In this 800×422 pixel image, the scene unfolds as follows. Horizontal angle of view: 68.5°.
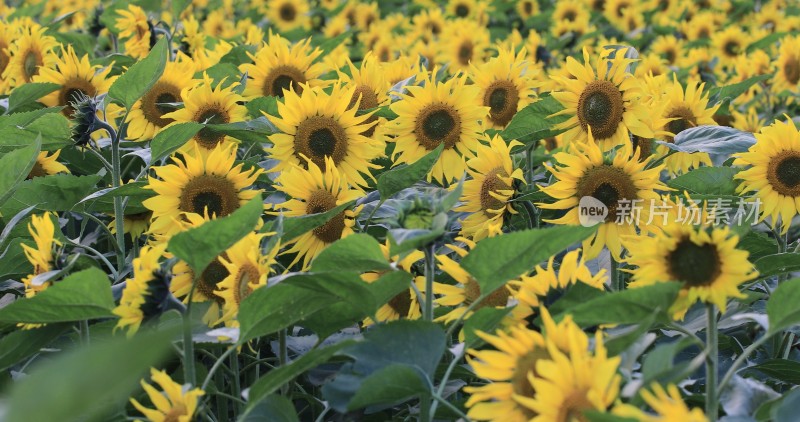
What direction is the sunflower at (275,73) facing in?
toward the camera

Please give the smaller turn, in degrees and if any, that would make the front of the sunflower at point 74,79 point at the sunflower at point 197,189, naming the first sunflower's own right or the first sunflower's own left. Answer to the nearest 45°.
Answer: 0° — it already faces it

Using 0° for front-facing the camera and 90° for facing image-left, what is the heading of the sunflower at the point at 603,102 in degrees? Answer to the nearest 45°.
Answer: approximately 45°

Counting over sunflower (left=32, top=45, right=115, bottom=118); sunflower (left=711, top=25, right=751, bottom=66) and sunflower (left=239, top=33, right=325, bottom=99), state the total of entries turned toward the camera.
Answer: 3

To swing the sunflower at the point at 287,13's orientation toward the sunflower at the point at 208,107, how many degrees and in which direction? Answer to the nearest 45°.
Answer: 0° — it already faces it

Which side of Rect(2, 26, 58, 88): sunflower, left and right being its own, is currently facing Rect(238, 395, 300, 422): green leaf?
front

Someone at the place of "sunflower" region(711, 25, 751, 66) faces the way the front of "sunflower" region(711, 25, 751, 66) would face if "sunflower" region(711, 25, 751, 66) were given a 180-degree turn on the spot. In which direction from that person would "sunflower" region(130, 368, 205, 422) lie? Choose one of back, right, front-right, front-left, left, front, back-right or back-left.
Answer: back

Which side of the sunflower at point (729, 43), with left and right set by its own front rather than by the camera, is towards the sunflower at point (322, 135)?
front

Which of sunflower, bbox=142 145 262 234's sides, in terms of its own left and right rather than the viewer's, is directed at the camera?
front

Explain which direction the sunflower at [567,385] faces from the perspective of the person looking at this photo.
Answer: facing the viewer

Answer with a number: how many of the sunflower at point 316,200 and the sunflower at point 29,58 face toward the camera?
2
